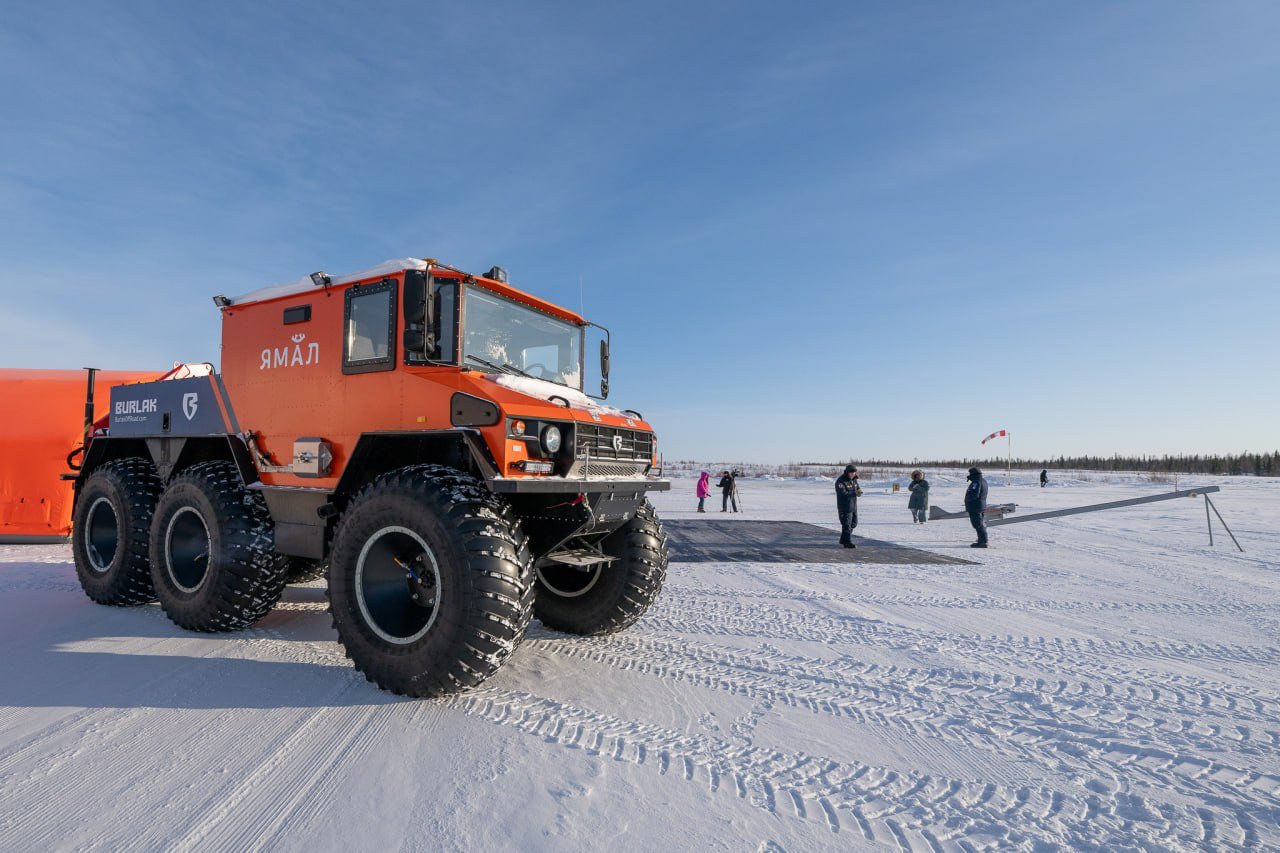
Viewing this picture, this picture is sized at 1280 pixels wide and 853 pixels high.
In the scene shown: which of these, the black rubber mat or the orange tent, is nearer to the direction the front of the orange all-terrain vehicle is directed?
the black rubber mat

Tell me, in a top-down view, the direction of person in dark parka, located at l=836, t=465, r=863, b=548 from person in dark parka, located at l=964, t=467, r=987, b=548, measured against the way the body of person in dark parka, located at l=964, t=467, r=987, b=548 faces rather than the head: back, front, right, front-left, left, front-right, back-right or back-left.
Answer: front-left

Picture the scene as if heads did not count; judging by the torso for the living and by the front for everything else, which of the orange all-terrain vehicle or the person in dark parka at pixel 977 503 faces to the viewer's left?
the person in dark parka

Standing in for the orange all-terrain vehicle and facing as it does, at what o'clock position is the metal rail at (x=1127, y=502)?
The metal rail is roughly at 10 o'clock from the orange all-terrain vehicle.

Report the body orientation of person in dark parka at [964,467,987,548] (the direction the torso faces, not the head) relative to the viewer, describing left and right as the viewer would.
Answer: facing to the left of the viewer

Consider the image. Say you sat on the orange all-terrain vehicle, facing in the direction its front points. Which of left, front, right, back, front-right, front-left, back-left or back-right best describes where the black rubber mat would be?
left

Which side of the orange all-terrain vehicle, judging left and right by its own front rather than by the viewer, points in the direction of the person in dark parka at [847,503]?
left

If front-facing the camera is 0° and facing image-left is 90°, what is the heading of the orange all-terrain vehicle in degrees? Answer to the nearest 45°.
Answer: approximately 315°

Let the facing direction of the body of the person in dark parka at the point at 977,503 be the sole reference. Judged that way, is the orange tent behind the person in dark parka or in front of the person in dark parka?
in front

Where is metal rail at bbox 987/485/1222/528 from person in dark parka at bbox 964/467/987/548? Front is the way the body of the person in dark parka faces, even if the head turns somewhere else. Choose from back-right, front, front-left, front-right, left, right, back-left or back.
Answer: back-right

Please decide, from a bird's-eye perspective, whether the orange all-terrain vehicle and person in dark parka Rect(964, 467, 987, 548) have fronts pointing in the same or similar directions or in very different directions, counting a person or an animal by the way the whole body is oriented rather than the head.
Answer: very different directions

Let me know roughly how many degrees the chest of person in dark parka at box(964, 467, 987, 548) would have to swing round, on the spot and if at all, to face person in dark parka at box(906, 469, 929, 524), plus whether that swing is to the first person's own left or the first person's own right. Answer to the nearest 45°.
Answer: approximately 90° to the first person's own right

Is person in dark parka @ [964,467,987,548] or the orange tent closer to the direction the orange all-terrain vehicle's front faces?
the person in dark parka

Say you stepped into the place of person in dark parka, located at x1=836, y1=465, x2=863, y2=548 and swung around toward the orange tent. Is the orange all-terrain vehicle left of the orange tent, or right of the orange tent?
left

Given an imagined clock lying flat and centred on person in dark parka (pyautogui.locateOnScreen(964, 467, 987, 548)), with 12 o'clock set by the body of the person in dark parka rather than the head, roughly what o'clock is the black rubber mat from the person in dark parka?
The black rubber mat is roughly at 11 o'clock from the person in dark parka.
